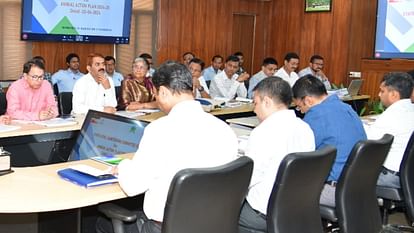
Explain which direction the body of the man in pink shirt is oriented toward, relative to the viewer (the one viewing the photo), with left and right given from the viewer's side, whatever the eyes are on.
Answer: facing the viewer and to the right of the viewer

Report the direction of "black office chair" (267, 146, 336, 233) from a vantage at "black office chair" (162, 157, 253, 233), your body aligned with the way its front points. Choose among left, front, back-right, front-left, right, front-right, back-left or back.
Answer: right

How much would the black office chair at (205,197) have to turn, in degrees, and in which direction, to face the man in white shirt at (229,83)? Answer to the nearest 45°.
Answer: approximately 45° to its right

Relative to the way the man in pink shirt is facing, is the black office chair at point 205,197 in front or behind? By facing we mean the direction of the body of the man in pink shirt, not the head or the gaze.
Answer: in front

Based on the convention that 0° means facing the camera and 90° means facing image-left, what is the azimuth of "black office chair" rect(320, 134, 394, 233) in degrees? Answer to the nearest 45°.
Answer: approximately 135°

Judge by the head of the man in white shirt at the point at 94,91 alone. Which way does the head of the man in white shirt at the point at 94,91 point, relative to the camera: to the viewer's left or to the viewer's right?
to the viewer's right

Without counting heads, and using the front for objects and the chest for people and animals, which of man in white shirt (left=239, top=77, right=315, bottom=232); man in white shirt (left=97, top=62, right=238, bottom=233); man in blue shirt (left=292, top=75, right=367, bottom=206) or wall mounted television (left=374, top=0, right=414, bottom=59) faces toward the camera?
the wall mounted television

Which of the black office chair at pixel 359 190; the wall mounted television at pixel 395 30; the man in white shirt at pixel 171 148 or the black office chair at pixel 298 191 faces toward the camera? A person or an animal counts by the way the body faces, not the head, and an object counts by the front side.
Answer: the wall mounted television

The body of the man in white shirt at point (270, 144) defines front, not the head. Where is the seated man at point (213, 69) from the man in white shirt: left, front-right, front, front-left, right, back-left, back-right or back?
front-right

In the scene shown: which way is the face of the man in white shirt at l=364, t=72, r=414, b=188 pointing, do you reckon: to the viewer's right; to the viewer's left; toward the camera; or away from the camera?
to the viewer's left

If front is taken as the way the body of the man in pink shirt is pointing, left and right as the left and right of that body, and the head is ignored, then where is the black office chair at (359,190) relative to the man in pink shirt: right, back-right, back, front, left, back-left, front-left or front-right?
front

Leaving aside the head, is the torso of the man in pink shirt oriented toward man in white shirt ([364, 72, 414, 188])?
yes

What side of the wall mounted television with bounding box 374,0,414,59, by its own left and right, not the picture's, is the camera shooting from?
front

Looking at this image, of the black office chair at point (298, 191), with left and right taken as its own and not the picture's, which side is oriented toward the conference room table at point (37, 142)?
front

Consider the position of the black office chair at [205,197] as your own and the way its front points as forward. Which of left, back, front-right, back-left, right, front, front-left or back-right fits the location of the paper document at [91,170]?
front

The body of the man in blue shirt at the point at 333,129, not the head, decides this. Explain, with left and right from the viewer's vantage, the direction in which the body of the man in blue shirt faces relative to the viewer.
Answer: facing away from the viewer and to the left of the viewer

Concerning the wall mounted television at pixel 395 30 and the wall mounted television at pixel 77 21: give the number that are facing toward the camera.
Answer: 2

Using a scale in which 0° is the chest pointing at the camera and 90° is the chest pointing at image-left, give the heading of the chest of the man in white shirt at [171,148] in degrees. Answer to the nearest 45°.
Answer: approximately 135°

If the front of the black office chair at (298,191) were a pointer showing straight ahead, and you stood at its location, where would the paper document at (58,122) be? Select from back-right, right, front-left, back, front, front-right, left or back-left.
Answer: front

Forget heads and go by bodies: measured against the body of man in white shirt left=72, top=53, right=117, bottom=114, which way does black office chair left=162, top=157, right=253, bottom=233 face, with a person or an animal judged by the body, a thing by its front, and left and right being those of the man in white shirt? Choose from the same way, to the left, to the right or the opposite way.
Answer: the opposite way

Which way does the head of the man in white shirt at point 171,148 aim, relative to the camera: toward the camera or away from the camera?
away from the camera
